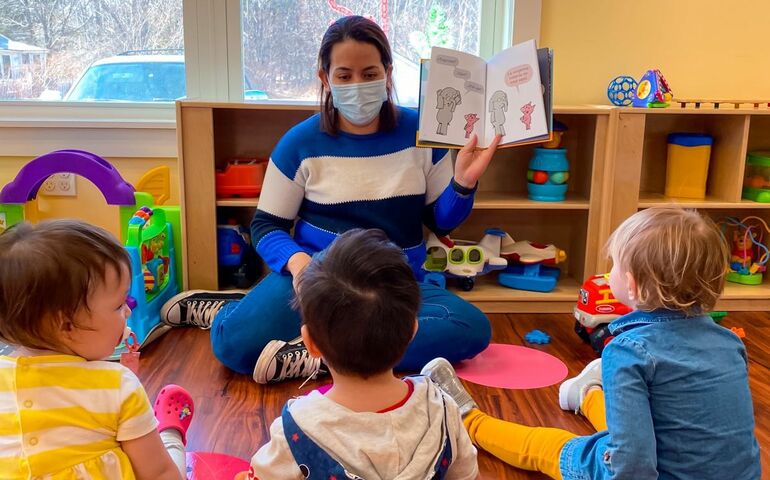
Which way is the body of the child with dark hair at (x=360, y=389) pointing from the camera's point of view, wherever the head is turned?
away from the camera

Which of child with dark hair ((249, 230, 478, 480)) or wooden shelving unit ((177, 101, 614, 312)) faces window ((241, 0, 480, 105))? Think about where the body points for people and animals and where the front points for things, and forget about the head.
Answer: the child with dark hair

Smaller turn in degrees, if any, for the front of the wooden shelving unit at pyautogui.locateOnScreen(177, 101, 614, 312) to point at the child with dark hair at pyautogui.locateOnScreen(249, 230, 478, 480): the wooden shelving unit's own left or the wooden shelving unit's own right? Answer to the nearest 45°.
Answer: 0° — it already faces them

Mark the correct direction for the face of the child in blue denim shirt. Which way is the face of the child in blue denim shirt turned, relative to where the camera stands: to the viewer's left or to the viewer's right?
to the viewer's left

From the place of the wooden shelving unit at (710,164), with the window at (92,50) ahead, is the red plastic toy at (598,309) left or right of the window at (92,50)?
left

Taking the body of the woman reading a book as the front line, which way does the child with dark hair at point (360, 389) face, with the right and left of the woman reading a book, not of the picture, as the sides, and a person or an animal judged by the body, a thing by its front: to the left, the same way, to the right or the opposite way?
the opposite way

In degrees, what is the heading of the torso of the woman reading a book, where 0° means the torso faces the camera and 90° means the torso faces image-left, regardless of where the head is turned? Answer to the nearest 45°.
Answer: approximately 0°

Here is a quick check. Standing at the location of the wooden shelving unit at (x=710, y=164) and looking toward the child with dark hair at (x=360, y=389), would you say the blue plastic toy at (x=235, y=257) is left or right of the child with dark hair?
right

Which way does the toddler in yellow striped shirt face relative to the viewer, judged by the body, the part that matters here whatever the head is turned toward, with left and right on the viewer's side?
facing away from the viewer and to the right of the viewer
